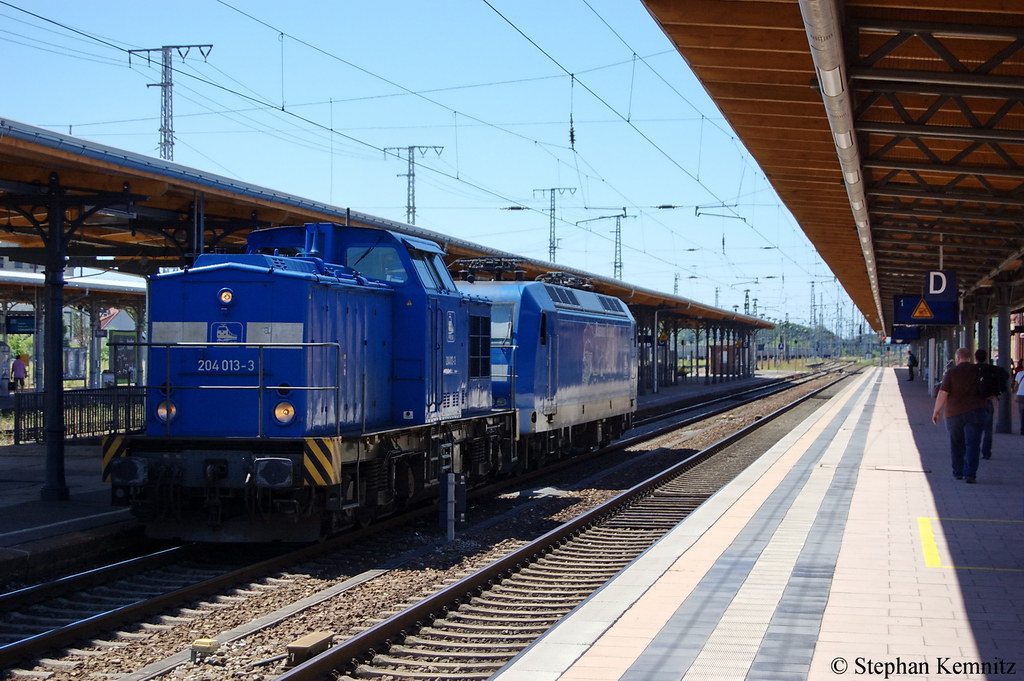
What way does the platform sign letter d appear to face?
toward the camera

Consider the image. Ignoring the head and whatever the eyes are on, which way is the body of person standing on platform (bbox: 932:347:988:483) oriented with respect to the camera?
away from the camera

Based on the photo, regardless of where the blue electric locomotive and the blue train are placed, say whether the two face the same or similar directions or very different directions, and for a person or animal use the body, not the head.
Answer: same or similar directions

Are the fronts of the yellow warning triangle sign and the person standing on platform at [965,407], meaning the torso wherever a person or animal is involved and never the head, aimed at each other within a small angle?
yes

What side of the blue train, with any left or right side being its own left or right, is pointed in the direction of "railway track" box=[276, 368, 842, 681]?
left

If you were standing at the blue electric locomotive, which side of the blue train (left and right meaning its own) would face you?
back

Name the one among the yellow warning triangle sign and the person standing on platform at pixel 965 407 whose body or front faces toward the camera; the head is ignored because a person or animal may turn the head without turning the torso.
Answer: the yellow warning triangle sign

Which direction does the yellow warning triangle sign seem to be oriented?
toward the camera

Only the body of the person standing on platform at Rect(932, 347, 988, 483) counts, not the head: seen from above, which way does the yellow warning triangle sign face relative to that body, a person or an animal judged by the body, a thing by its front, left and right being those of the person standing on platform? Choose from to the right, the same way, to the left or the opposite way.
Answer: the opposite way

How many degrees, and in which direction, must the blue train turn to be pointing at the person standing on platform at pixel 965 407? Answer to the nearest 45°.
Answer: approximately 135° to its left

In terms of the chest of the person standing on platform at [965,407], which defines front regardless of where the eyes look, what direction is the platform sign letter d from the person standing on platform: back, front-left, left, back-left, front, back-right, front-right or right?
front
